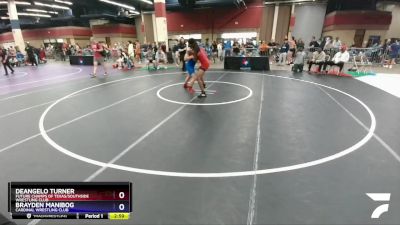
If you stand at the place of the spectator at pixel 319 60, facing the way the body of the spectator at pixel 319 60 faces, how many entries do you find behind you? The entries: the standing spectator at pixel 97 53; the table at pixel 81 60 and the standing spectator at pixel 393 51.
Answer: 1

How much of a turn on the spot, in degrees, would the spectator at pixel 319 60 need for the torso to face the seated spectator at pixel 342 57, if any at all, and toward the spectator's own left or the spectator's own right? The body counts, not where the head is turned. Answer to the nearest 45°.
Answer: approximately 90° to the spectator's own left

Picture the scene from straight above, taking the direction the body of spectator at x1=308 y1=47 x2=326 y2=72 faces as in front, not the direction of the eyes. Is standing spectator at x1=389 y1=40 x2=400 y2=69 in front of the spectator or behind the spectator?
behind

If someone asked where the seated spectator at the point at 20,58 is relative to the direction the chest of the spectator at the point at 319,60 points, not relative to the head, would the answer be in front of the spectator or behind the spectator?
in front

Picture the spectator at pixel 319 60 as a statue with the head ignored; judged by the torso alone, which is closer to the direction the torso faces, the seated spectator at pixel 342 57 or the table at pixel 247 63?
the table

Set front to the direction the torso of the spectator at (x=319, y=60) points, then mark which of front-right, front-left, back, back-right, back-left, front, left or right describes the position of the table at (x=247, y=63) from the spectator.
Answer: front-right

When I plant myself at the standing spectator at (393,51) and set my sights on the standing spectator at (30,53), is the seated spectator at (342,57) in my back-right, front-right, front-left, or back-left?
front-left

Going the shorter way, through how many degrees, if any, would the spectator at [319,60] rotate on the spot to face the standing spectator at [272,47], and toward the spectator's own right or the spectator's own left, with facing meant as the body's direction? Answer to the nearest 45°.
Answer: approximately 90° to the spectator's own right

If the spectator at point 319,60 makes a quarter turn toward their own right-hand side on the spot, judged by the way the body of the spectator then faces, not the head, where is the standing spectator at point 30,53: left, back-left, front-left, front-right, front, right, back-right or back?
front-left

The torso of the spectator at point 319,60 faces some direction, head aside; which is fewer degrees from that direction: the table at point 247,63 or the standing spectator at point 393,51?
the table

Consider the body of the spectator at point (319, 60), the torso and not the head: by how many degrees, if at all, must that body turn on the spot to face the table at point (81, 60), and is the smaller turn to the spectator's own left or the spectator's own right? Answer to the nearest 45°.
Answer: approximately 45° to the spectator's own right

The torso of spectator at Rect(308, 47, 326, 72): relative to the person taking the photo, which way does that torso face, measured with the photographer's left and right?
facing the viewer and to the left of the viewer

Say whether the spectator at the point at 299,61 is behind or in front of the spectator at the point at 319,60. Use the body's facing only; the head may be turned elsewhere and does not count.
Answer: in front

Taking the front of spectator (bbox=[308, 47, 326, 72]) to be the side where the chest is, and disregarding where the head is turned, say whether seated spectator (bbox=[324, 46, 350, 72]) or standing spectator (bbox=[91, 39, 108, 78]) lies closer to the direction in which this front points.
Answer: the standing spectator

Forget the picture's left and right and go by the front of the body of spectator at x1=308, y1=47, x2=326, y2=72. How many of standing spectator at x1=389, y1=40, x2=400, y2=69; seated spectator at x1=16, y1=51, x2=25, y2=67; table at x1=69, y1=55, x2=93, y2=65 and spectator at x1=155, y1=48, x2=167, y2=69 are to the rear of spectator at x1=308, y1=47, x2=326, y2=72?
1
